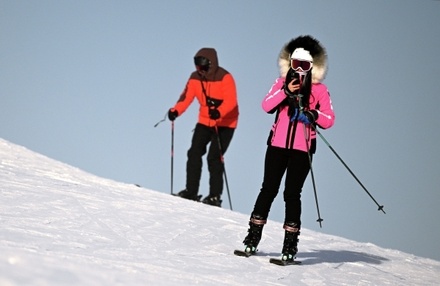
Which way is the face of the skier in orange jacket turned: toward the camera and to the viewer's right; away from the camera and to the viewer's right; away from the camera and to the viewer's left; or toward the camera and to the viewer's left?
toward the camera and to the viewer's left

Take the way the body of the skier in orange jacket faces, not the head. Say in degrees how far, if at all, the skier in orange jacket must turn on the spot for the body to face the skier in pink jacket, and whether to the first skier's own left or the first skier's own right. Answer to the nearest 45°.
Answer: approximately 45° to the first skier's own left

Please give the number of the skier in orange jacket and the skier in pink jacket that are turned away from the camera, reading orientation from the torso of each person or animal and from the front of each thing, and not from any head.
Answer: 0

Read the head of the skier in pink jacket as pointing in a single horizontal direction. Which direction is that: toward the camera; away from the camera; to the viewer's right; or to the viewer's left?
toward the camera

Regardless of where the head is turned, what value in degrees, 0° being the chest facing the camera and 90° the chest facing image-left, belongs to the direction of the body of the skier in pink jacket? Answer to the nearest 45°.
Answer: approximately 0°

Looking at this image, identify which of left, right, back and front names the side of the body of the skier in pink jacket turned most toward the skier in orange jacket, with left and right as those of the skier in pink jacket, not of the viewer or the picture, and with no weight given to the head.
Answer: back
